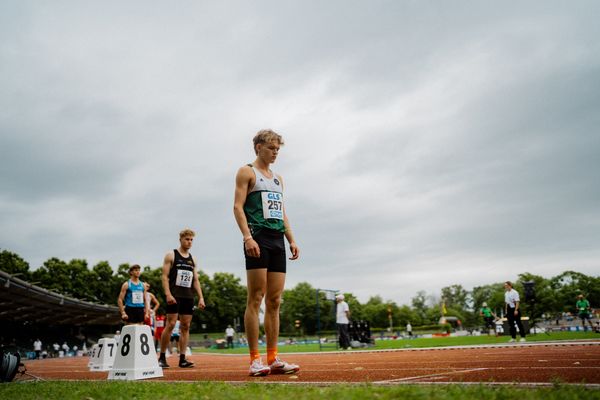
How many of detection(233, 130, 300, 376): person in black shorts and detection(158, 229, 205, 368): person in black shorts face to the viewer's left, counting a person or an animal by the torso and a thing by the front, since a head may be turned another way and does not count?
0

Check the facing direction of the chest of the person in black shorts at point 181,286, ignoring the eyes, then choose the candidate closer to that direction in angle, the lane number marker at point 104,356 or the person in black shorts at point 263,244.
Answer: the person in black shorts

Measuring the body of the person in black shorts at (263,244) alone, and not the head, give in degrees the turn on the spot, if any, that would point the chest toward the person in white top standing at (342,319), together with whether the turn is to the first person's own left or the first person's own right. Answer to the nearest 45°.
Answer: approximately 135° to the first person's own left

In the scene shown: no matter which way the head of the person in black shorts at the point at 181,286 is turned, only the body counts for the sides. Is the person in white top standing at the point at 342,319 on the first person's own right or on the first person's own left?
on the first person's own left

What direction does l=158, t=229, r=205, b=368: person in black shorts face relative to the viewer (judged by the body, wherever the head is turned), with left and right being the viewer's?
facing the viewer and to the right of the viewer

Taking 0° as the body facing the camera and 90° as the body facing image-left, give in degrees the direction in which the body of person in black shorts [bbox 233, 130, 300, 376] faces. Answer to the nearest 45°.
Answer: approximately 315°
